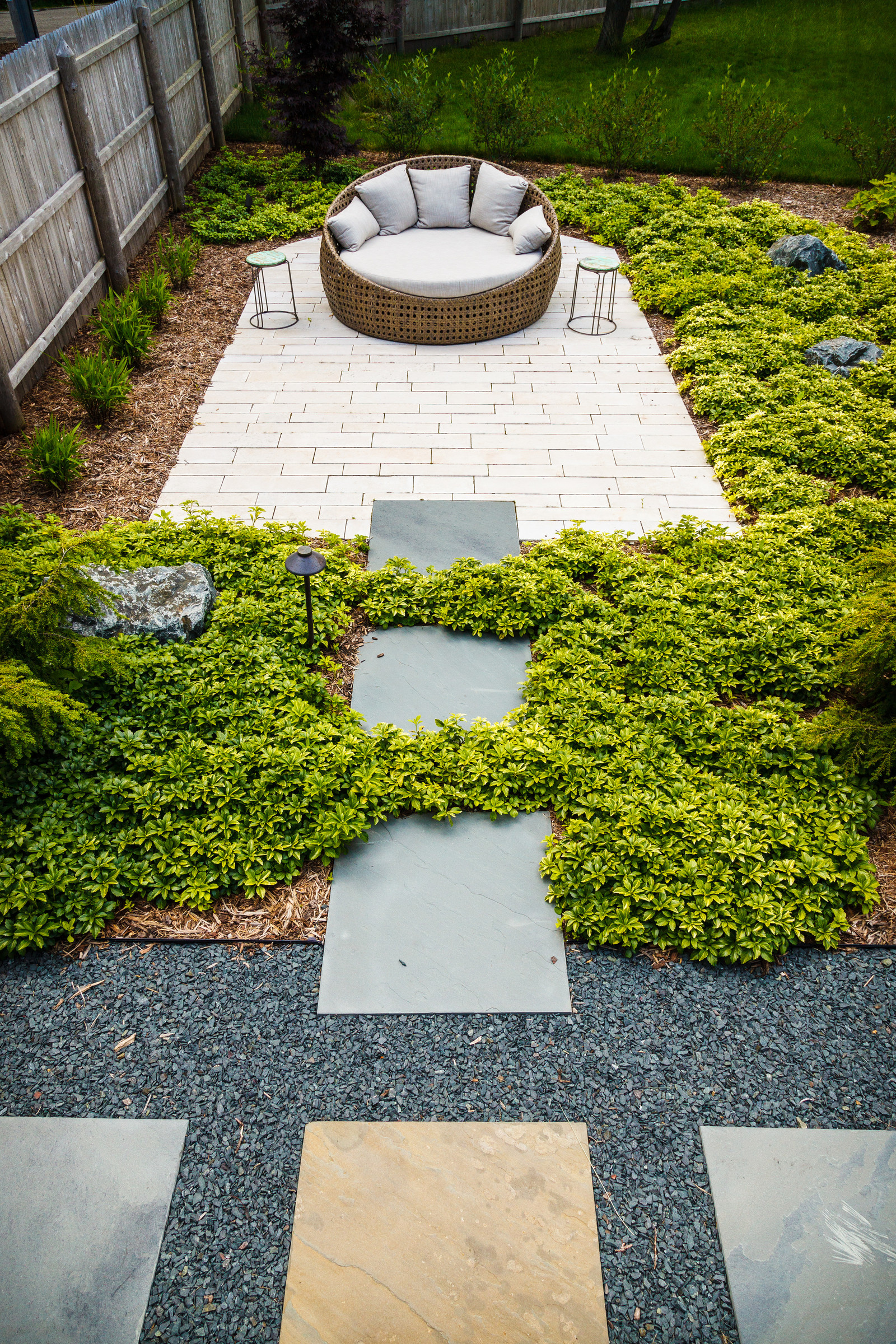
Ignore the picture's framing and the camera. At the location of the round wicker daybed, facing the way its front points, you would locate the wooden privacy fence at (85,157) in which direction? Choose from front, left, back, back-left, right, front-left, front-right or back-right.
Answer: right

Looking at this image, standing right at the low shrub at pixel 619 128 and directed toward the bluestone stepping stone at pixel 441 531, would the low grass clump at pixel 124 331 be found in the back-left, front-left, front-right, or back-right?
front-right

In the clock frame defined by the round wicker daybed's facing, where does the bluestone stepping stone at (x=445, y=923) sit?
The bluestone stepping stone is roughly at 12 o'clock from the round wicker daybed.

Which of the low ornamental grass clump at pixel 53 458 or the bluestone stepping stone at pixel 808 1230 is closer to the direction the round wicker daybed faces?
the bluestone stepping stone

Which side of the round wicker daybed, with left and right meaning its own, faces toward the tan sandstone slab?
front

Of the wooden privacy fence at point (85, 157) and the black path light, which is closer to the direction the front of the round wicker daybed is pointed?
the black path light

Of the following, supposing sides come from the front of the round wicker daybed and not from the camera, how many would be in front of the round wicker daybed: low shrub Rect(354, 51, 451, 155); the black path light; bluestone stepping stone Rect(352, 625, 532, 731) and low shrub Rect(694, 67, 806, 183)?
2

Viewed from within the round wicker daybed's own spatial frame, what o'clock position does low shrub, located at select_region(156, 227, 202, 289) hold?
The low shrub is roughly at 4 o'clock from the round wicker daybed.

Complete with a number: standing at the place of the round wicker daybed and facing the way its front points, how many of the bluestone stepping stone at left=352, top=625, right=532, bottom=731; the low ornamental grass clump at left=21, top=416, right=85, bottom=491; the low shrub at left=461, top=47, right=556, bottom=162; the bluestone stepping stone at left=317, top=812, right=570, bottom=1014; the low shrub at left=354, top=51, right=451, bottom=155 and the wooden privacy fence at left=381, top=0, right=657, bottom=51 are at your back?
3

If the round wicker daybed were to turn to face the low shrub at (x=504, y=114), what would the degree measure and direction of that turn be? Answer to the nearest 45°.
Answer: approximately 180°

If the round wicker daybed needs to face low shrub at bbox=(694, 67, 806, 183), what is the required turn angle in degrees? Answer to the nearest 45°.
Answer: approximately 135° to its left

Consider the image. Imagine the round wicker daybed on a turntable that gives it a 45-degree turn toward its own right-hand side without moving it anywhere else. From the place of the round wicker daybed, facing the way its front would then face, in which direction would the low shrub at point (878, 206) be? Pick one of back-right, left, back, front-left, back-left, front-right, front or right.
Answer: back

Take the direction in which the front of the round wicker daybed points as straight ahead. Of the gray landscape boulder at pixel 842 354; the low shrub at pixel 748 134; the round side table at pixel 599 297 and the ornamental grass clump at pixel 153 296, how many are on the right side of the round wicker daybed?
1

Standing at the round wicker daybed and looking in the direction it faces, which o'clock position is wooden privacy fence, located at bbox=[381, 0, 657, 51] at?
The wooden privacy fence is roughly at 6 o'clock from the round wicker daybed.

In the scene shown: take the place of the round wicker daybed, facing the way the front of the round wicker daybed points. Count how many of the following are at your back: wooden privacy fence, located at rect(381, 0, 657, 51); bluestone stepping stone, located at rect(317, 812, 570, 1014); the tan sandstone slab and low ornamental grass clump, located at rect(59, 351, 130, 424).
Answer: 1

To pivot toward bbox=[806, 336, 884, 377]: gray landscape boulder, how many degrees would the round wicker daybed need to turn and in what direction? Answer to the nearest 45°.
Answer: approximately 90° to its left

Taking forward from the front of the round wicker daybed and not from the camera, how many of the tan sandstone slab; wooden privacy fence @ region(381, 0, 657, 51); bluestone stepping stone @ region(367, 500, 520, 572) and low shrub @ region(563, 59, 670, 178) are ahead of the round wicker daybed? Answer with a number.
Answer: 2

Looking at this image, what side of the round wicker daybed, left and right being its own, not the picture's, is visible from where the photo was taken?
front

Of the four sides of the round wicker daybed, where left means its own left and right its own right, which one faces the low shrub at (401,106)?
back

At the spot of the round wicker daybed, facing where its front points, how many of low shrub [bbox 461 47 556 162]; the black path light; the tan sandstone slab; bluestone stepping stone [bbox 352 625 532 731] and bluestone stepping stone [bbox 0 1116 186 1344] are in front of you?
4
